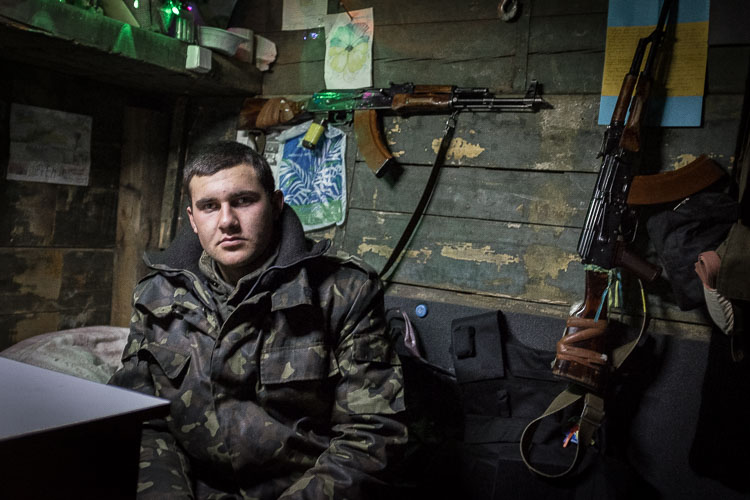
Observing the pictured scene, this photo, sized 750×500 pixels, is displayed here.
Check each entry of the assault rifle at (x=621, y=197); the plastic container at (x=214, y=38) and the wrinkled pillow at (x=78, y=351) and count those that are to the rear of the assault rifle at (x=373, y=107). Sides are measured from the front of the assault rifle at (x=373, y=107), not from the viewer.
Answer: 2

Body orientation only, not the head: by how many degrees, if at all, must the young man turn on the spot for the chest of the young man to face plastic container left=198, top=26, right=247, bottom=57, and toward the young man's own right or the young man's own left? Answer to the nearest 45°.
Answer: approximately 135° to the young man's own right

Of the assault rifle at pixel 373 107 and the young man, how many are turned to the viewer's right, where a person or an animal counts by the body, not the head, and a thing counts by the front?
1

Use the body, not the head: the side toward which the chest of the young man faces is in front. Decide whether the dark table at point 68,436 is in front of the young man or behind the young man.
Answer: in front

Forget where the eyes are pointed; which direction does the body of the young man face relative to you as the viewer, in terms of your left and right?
facing the viewer and to the left of the viewer

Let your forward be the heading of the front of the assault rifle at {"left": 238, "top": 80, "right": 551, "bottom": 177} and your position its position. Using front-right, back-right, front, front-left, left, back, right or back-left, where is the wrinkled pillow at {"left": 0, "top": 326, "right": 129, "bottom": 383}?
back

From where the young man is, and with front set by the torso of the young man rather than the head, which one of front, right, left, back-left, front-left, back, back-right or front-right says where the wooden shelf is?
right

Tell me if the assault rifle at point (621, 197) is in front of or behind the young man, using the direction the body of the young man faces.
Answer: behind

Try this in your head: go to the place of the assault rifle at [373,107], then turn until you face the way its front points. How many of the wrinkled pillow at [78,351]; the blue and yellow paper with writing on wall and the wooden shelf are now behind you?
2

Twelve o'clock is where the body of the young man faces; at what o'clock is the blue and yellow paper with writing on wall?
The blue and yellow paper with writing on wall is roughly at 7 o'clock from the young man.

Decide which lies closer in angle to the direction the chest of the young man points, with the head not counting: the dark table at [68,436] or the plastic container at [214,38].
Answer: the dark table

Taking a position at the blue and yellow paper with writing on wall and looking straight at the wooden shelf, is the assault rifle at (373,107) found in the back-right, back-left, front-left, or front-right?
front-right

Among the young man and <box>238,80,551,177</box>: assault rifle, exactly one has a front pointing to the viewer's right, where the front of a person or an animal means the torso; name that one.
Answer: the assault rifle

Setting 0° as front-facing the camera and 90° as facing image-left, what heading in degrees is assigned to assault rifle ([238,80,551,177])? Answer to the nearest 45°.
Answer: approximately 270°

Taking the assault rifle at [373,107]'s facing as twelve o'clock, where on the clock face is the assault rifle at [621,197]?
the assault rifle at [621,197] is roughly at 1 o'clock from the assault rifle at [373,107].

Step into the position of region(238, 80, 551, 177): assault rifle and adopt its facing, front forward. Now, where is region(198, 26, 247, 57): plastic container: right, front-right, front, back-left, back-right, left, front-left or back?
back

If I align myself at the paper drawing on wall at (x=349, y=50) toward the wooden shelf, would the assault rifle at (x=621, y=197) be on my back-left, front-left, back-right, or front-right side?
back-left

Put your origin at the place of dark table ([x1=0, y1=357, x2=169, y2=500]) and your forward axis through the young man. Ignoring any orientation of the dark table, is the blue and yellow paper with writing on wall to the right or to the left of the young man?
right
